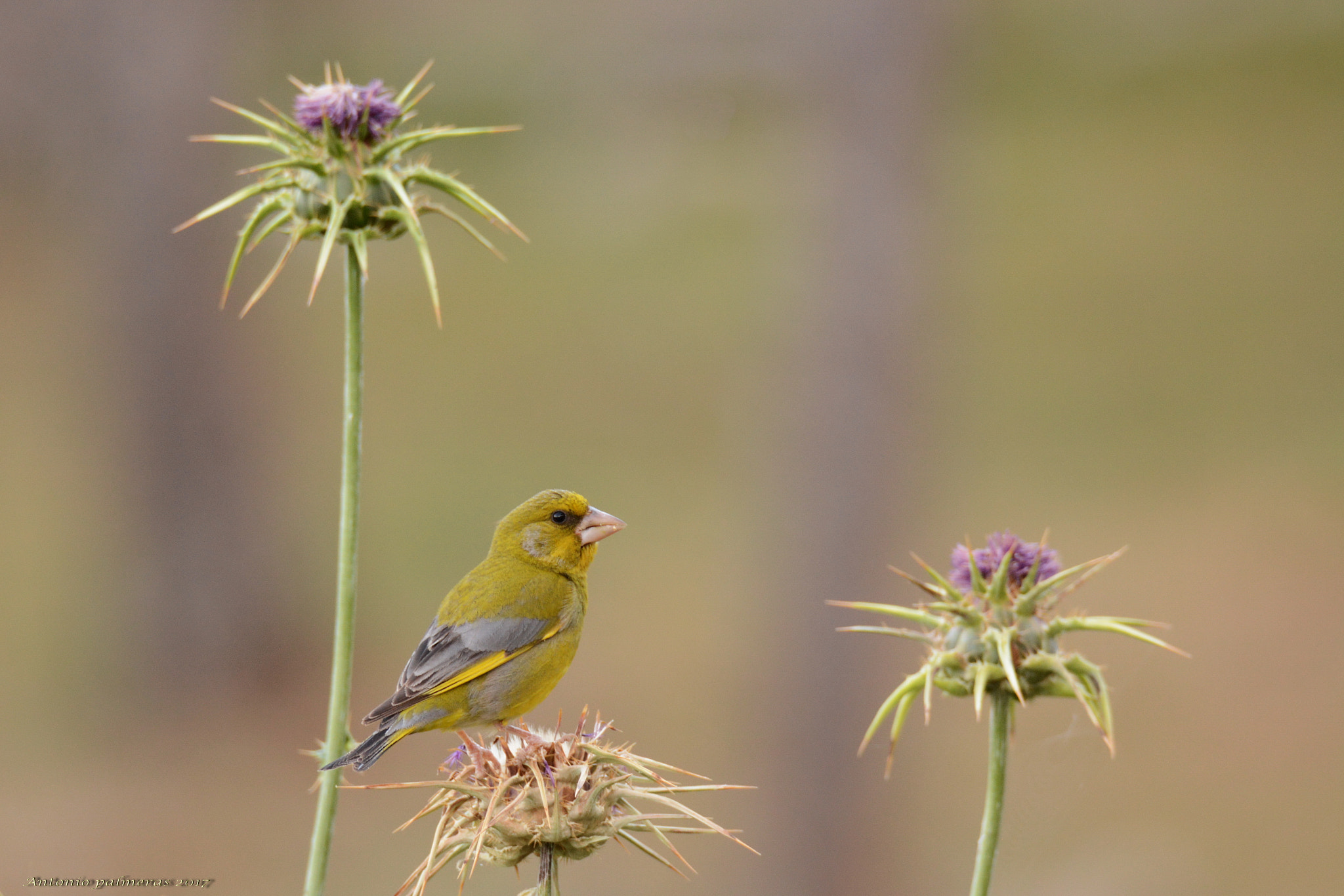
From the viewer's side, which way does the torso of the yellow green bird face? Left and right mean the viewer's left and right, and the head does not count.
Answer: facing to the right of the viewer
